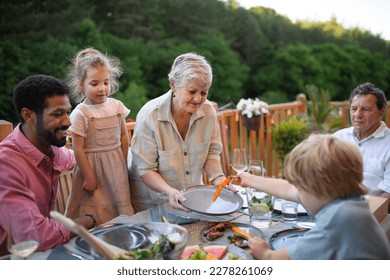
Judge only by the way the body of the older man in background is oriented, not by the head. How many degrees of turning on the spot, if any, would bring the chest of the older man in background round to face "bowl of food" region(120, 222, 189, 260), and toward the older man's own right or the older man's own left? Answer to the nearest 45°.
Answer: approximately 45° to the older man's own left

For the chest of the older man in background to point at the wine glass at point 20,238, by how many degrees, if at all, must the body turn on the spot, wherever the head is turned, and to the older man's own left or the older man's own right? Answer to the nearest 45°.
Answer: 0° — they already face it

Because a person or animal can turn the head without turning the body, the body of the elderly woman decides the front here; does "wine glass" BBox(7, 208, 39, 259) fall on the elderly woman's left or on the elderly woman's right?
on the elderly woman's right

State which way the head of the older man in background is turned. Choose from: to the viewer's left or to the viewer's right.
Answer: to the viewer's left

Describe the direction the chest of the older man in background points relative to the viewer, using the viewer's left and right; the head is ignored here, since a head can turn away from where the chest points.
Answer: facing the viewer and to the left of the viewer

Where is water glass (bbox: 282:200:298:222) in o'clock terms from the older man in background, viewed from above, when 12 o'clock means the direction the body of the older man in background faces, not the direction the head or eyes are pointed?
The water glass is roughly at 11 o'clock from the older man in background.

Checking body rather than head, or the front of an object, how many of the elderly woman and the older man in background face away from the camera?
0

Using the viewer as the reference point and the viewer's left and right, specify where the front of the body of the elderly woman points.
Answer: facing the viewer and to the right of the viewer
